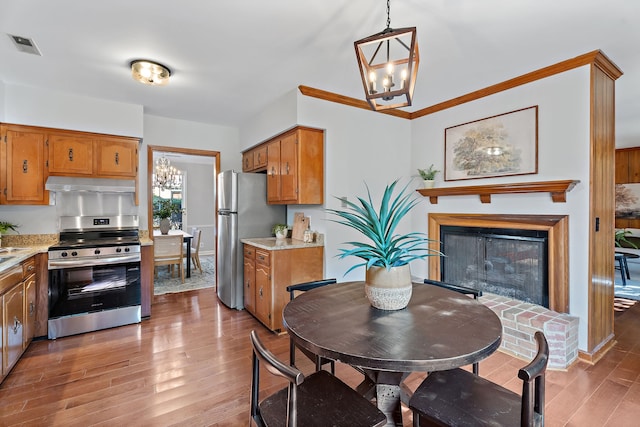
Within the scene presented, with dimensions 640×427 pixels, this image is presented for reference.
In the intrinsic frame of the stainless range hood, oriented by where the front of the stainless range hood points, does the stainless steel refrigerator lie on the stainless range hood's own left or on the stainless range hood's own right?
on the stainless range hood's own left

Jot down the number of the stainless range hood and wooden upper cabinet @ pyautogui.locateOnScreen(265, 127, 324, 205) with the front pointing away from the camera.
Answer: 0

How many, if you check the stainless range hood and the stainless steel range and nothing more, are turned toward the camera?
2

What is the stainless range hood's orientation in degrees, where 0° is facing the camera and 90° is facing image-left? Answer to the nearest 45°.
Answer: approximately 0°

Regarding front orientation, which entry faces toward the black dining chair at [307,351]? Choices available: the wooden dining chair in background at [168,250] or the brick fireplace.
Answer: the brick fireplace

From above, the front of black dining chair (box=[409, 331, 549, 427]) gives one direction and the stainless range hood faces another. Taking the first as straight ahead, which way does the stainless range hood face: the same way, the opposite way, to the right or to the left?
the opposite way

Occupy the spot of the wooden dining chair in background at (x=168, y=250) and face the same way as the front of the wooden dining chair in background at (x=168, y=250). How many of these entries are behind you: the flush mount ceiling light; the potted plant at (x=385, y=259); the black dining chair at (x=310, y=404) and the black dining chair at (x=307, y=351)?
4

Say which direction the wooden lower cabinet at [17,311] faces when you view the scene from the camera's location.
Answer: facing to the right of the viewer

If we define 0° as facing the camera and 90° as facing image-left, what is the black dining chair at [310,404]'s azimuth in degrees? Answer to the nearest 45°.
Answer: approximately 225°

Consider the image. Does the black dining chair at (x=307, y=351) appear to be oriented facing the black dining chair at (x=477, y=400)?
yes

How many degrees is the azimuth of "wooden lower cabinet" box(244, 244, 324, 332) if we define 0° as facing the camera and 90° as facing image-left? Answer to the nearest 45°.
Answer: approximately 45°

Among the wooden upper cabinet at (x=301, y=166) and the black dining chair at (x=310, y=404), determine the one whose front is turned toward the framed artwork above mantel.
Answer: the black dining chair
